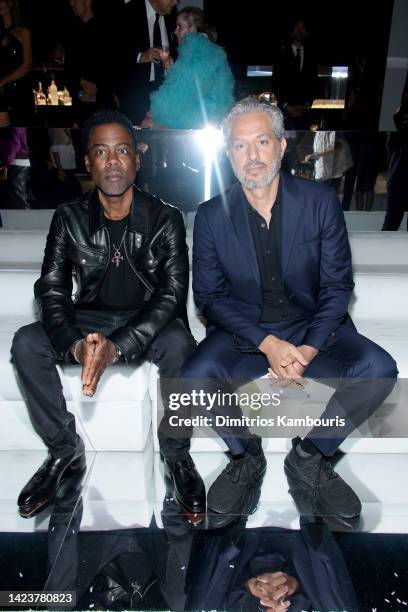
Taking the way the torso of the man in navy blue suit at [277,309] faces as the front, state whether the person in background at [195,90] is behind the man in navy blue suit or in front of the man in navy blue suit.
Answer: behind

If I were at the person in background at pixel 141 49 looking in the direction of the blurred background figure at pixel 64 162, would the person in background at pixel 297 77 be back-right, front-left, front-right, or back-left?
back-left

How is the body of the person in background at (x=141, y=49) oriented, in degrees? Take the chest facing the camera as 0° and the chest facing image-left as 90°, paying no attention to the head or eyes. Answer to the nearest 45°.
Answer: approximately 315°

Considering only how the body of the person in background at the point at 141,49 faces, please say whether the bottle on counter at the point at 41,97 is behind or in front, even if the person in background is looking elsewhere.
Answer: behind

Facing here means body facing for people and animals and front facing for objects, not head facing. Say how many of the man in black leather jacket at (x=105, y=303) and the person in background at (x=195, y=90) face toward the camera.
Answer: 1

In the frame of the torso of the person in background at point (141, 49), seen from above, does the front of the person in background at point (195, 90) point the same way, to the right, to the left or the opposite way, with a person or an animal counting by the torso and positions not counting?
the opposite way

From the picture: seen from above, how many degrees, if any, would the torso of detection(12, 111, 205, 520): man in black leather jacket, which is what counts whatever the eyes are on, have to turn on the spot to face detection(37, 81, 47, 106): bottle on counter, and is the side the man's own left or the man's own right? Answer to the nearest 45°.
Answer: approximately 180°

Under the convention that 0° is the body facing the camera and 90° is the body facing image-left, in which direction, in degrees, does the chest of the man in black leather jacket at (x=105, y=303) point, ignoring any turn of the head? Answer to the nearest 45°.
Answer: approximately 0°

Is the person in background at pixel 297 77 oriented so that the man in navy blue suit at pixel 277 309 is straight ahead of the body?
yes

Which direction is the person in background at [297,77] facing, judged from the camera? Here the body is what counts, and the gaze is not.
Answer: toward the camera

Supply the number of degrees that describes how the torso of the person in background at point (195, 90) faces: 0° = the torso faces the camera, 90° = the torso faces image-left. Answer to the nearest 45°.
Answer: approximately 135°

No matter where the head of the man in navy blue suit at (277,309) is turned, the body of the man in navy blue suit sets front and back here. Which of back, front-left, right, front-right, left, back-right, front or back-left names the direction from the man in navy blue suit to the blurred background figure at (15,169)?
back-right
